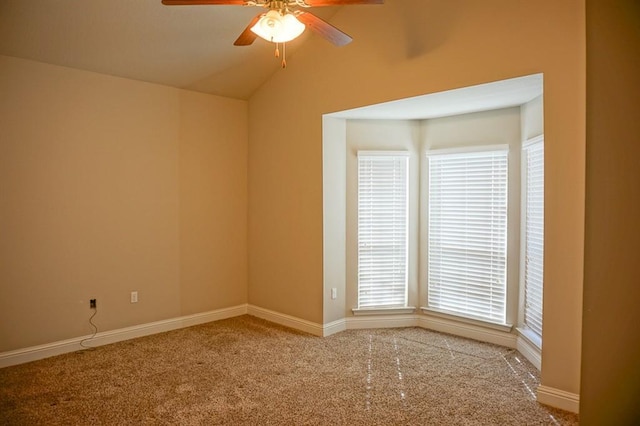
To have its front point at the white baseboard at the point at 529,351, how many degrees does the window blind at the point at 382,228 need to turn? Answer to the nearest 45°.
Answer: approximately 45° to its left

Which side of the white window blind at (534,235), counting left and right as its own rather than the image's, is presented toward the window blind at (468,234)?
right

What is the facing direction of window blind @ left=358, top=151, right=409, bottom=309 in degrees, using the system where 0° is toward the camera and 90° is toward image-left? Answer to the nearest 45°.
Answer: approximately 0°

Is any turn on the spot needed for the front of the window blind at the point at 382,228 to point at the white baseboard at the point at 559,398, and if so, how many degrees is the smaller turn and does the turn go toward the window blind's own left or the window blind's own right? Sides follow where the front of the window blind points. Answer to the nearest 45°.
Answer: approximately 45° to the window blind's own left

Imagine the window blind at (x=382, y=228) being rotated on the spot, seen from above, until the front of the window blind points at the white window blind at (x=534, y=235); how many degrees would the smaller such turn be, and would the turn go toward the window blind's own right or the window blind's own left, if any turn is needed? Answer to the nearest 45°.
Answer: approximately 45° to the window blind's own left
